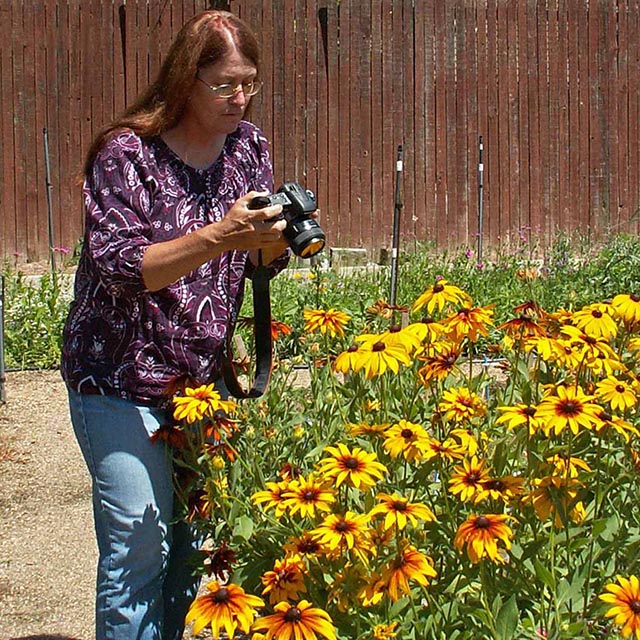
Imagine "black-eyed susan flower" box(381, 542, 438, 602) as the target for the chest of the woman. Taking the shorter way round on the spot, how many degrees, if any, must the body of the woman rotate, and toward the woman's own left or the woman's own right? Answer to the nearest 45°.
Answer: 0° — they already face it

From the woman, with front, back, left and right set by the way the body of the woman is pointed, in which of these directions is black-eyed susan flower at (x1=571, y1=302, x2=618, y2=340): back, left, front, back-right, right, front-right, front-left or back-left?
front-left

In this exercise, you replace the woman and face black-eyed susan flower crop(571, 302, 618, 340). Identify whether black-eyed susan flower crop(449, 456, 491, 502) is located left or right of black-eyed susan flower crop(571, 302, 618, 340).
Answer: right

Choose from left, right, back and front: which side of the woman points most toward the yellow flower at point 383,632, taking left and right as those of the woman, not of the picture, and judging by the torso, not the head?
front

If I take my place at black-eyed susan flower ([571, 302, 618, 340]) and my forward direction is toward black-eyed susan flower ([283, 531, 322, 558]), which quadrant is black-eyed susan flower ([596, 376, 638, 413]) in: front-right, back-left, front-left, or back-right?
front-left

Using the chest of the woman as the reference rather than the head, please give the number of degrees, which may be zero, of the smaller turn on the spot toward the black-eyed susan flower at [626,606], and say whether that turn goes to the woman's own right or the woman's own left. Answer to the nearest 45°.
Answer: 0° — they already face it

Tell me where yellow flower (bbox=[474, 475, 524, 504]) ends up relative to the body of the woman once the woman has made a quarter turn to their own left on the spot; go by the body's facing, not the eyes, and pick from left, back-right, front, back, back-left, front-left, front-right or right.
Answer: right

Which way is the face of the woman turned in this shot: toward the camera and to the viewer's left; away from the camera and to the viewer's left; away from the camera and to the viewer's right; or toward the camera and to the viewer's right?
toward the camera and to the viewer's right

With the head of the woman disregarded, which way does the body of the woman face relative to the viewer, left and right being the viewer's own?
facing the viewer and to the right of the viewer
